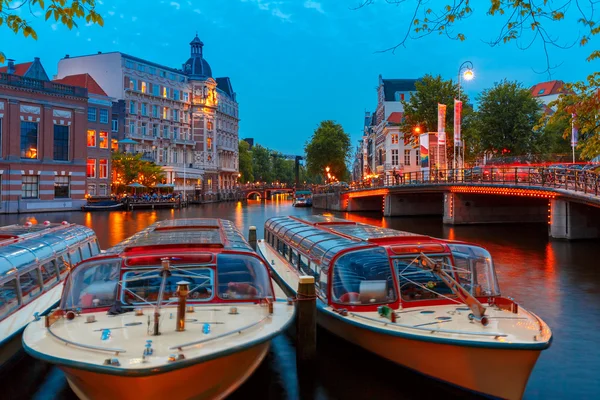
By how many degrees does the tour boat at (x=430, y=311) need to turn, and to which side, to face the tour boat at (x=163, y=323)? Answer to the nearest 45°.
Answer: approximately 90° to its right

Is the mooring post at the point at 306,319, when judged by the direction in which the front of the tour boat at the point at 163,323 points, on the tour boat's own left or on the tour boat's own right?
on the tour boat's own left

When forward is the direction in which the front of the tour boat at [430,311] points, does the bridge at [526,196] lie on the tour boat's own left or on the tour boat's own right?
on the tour boat's own left

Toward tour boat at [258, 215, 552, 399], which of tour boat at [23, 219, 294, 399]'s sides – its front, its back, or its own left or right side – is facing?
left

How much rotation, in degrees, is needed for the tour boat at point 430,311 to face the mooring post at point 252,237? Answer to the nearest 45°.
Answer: approximately 180°

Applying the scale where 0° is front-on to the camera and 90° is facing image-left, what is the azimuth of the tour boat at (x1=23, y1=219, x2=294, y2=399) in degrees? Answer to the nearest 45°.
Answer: approximately 0°

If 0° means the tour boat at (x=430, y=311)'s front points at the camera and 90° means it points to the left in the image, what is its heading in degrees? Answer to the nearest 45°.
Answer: approximately 315°

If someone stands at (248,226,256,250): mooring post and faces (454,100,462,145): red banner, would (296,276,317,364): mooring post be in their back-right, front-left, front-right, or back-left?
back-right

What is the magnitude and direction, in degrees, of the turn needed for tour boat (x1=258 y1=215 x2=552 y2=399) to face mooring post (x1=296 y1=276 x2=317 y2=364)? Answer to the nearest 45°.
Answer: approximately 135° to its right

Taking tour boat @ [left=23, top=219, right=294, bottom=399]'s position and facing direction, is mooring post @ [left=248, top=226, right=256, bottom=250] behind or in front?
behind
